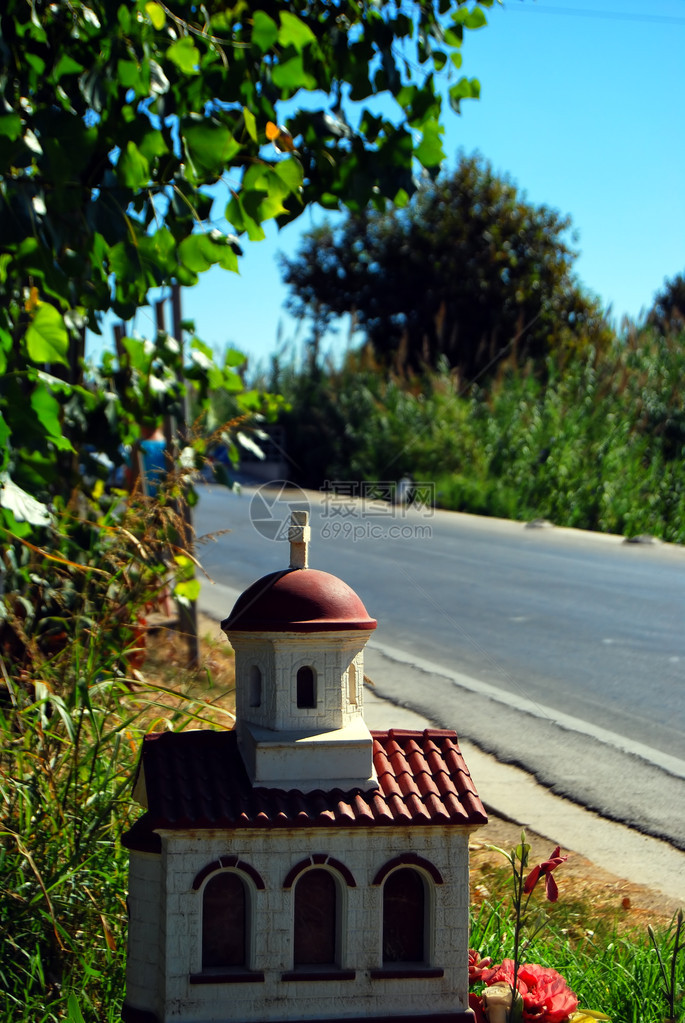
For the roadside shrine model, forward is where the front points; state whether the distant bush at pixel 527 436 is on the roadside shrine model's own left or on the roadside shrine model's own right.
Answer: on the roadside shrine model's own left

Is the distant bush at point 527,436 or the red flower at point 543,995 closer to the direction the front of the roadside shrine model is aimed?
the red flower
